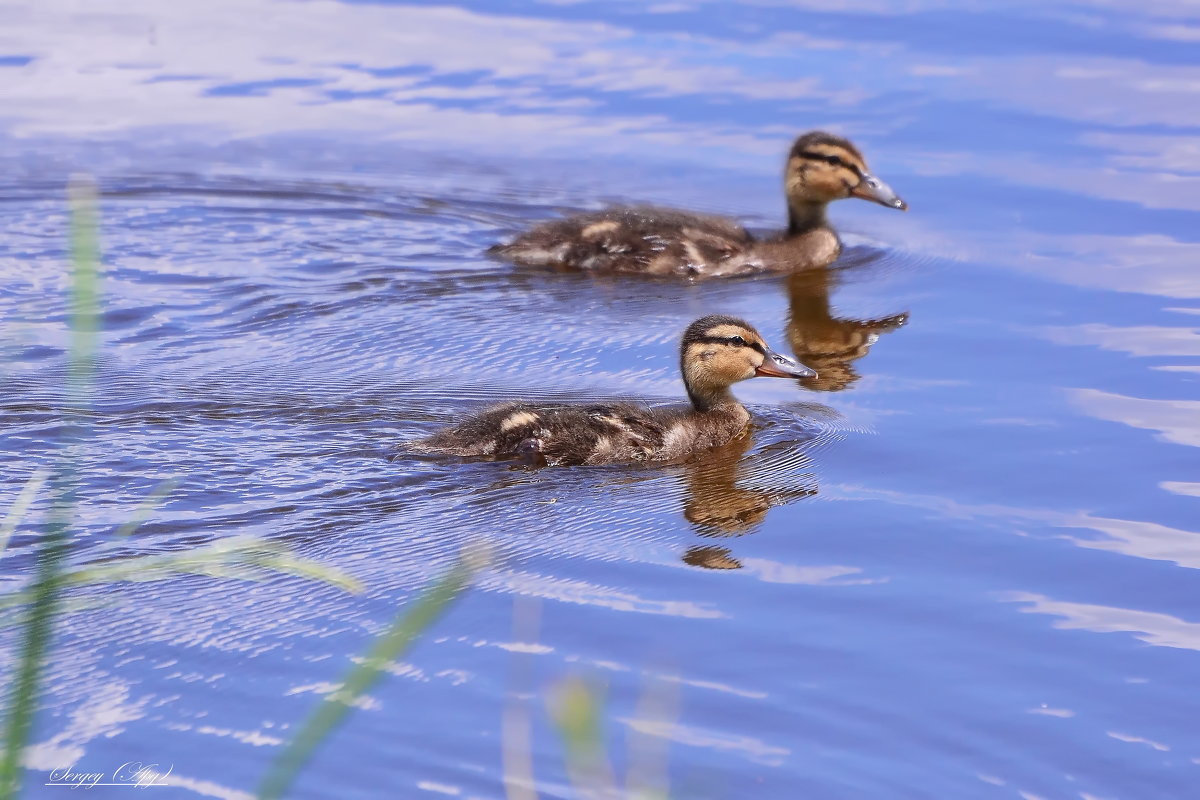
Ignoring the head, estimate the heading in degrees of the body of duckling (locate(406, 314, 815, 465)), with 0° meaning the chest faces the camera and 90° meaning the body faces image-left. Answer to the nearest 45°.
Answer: approximately 270°

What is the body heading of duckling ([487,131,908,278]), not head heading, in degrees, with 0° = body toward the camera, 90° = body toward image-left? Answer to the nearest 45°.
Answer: approximately 270°

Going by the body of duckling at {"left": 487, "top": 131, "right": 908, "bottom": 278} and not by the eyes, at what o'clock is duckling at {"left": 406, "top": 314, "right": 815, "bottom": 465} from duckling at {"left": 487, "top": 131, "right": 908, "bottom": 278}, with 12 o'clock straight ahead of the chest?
duckling at {"left": 406, "top": 314, "right": 815, "bottom": 465} is roughly at 3 o'clock from duckling at {"left": 487, "top": 131, "right": 908, "bottom": 278}.

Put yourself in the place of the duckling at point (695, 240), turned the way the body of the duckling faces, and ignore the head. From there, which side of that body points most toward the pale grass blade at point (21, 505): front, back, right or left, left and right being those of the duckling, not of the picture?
right

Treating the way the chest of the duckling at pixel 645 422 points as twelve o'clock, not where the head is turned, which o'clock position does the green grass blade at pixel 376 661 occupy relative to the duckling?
The green grass blade is roughly at 3 o'clock from the duckling.

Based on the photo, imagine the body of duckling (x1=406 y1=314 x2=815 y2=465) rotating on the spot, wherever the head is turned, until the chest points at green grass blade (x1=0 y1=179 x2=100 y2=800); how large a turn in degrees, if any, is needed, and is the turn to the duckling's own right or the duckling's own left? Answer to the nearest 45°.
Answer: approximately 90° to the duckling's own right

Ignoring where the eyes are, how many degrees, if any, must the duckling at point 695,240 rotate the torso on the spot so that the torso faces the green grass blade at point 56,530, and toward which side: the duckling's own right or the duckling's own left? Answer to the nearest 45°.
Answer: approximately 90° to the duckling's own right

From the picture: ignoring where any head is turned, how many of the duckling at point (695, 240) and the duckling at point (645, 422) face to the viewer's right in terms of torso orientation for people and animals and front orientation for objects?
2

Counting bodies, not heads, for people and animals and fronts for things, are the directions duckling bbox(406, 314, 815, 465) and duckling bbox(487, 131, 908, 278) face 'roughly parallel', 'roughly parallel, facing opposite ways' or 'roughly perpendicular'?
roughly parallel

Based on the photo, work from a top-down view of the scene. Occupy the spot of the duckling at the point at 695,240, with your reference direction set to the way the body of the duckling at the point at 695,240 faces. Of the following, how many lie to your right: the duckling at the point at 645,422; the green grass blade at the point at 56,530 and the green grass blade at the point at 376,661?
3

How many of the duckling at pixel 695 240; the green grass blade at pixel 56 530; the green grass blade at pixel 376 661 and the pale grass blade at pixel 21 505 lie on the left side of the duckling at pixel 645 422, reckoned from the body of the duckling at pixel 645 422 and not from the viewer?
1

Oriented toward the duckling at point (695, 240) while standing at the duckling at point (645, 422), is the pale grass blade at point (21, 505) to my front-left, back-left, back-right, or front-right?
back-left
